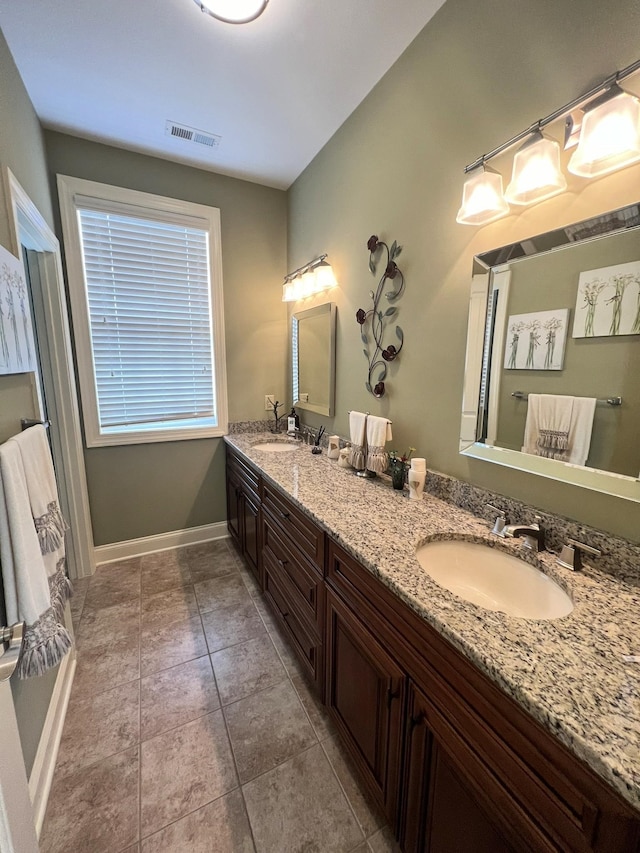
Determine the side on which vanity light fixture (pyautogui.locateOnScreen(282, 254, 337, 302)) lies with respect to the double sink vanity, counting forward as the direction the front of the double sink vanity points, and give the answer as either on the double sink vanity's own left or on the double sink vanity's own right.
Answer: on the double sink vanity's own right

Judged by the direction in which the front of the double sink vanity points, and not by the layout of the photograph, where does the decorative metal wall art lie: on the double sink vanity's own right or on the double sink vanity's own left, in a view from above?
on the double sink vanity's own right

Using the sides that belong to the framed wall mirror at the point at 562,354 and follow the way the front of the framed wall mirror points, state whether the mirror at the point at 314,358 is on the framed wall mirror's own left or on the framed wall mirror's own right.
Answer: on the framed wall mirror's own right

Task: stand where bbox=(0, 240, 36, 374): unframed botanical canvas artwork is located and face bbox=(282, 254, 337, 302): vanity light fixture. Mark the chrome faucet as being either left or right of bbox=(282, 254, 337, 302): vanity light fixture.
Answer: right

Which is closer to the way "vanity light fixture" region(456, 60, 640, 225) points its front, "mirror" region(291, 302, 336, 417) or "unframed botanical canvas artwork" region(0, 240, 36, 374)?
the unframed botanical canvas artwork

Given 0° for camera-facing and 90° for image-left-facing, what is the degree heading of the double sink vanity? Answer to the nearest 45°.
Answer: approximately 45°

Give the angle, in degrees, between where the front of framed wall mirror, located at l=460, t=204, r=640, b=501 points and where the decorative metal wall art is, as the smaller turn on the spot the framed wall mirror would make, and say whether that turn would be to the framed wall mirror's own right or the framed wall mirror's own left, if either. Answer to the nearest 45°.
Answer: approximately 90° to the framed wall mirror's own right

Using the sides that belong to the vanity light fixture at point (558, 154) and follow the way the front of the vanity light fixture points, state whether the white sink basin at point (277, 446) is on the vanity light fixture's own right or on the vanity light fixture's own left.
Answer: on the vanity light fixture's own right

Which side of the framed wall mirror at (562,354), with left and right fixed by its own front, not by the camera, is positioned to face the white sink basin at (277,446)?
right
